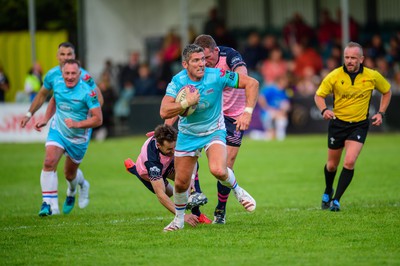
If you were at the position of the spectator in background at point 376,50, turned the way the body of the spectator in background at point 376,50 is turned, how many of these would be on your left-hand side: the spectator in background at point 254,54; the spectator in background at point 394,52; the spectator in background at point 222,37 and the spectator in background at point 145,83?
1

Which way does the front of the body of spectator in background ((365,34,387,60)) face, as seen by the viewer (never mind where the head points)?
toward the camera

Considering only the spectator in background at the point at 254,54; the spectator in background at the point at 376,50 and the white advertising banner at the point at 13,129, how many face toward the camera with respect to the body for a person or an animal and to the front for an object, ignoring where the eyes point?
3

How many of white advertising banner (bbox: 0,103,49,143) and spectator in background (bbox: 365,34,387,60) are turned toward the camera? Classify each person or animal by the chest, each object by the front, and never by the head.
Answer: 2

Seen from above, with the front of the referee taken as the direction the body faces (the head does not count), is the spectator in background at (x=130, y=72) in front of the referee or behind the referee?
behind

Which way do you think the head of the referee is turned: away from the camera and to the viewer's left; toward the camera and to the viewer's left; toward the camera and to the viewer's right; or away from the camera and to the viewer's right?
toward the camera and to the viewer's left

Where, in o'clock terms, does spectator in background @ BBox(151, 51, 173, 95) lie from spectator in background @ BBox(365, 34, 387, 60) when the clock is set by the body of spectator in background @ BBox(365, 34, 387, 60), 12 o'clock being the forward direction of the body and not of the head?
spectator in background @ BBox(151, 51, 173, 95) is roughly at 3 o'clock from spectator in background @ BBox(365, 34, 387, 60).

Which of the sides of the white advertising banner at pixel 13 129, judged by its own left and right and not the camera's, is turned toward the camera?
front

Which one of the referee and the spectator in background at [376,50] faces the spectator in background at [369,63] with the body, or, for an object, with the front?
the spectator in background at [376,50]

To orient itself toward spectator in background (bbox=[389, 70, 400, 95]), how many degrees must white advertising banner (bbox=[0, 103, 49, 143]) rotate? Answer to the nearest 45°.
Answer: approximately 90° to its left

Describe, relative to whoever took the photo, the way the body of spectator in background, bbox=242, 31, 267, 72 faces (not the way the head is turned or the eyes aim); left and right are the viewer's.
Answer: facing the viewer

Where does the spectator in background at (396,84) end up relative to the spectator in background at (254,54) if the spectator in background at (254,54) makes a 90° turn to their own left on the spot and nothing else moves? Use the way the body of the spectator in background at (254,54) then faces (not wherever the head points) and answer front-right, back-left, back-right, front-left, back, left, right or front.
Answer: front-right

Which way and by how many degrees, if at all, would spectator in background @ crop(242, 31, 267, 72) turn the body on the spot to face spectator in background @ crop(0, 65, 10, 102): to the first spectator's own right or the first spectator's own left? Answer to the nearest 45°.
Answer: approximately 90° to the first spectator's own right

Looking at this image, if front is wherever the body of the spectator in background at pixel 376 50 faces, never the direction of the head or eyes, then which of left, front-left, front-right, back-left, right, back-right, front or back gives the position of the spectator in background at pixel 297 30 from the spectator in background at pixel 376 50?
back-right
